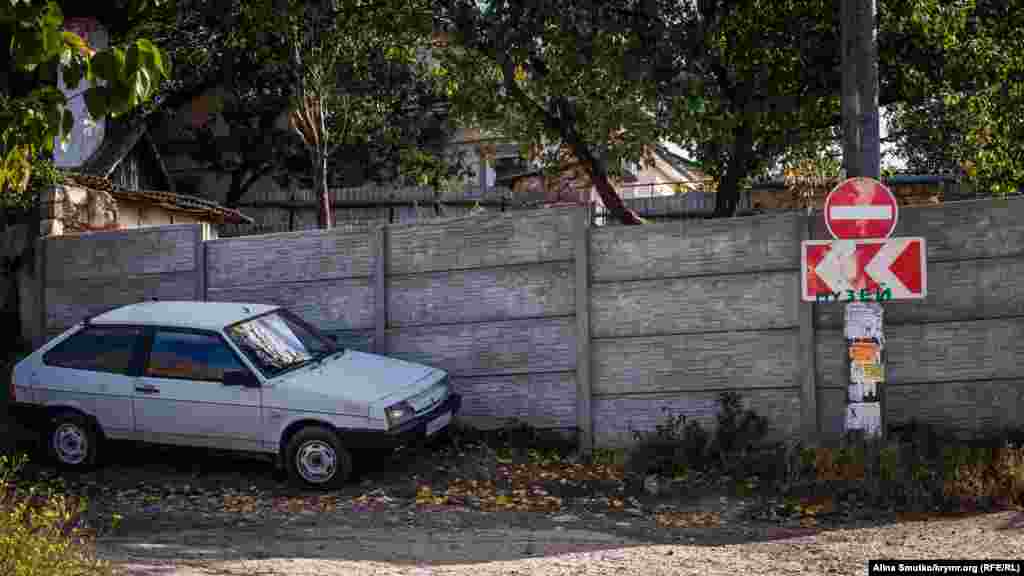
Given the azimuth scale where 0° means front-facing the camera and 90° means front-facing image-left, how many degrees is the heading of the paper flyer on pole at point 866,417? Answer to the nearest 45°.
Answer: approximately 0°

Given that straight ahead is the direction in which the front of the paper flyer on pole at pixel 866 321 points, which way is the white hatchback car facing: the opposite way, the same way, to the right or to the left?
to the left

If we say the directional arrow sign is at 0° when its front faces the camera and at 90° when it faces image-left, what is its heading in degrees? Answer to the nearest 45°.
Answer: approximately 0°

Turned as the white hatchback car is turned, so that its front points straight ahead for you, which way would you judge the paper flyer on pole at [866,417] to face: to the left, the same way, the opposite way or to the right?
to the right

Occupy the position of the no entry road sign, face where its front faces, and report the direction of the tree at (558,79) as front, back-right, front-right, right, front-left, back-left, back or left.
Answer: back-right

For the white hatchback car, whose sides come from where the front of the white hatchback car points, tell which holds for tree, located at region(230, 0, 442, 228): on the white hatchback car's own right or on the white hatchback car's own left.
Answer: on the white hatchback car's own left

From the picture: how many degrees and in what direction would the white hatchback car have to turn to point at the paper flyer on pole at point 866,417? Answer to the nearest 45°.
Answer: approximately 45° to its left

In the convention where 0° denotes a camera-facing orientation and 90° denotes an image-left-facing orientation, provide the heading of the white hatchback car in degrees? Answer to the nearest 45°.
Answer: approximately 315°
